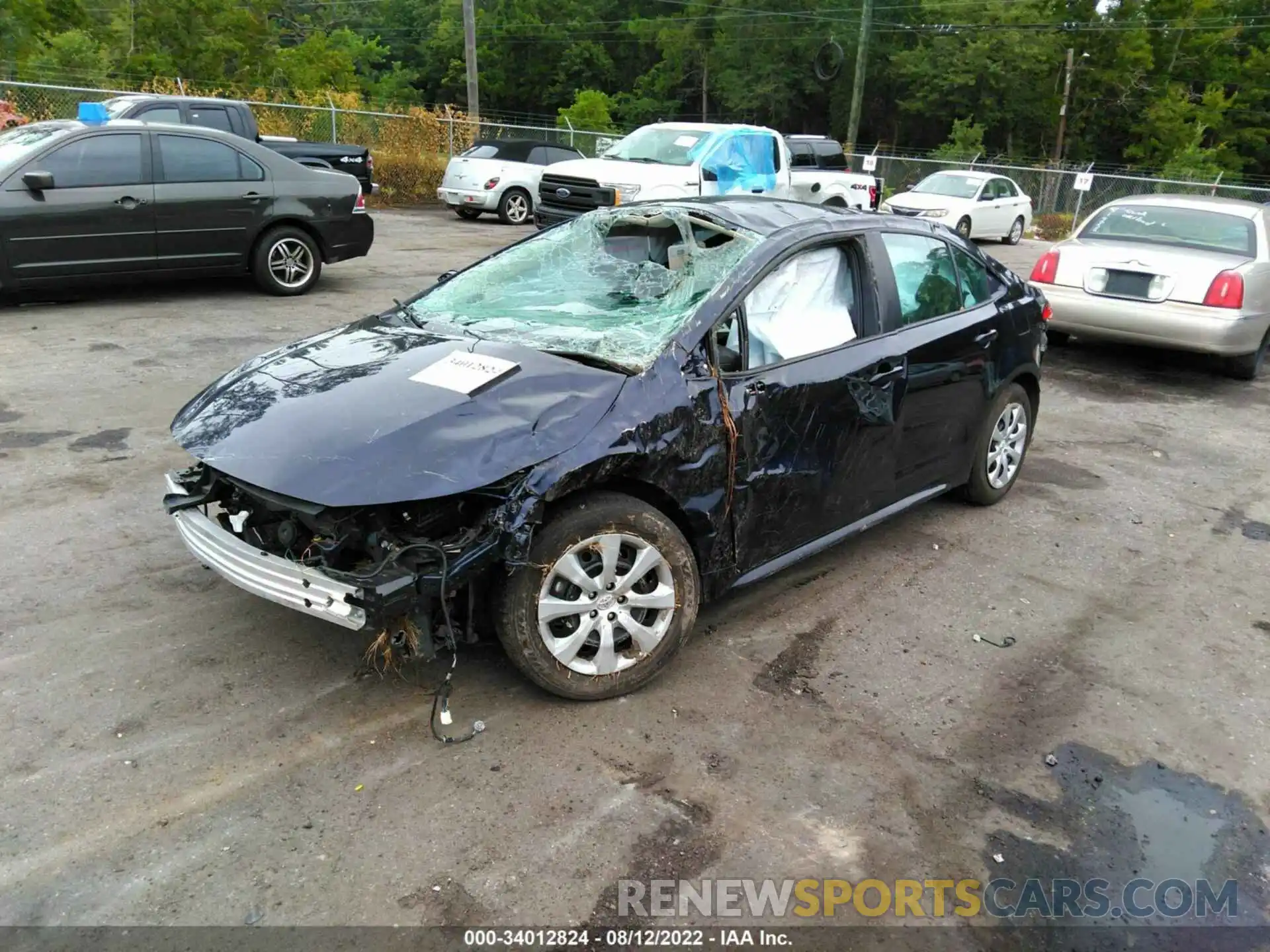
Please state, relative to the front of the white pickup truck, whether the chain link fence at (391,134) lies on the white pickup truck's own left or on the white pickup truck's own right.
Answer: on the white pickup truck's own right

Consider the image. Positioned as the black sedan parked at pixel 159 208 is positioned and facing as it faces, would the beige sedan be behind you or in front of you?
behind

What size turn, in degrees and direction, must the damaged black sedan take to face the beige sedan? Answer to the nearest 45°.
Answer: approximately 180°

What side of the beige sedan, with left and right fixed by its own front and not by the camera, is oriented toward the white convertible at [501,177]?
left

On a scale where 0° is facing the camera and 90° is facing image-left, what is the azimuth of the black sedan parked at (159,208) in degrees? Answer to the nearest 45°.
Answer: approximately 90°

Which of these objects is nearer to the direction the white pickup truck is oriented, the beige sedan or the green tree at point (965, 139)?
the beige sedan

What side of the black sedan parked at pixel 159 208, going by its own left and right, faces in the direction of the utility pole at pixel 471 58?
right

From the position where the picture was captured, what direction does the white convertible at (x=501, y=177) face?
facing away from the viewer and to the right of the viewer

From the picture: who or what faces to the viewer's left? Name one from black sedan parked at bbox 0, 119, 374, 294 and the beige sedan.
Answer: the black sedan parked

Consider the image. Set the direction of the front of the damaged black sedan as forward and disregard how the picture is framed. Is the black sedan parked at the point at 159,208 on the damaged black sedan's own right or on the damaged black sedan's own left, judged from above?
on the damaged black sedan's own right

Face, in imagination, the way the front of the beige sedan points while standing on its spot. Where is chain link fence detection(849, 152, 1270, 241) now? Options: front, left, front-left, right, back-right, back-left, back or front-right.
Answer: front-left

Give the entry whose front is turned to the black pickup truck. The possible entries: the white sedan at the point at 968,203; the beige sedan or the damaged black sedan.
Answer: the white sedan

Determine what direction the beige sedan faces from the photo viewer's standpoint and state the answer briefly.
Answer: facing away from the viewer and to the right of the viewer

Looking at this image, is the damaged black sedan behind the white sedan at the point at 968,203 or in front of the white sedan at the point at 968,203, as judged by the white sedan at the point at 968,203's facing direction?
in front

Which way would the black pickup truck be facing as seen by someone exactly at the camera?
facing to the left of the viewer

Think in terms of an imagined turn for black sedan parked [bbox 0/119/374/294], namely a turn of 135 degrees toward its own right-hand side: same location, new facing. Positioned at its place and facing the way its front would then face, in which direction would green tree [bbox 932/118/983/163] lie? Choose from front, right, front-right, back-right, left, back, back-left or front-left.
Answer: front

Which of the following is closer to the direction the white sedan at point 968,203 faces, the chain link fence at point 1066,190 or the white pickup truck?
the white pickup truck

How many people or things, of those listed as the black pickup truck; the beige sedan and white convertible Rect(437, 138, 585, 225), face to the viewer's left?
1
